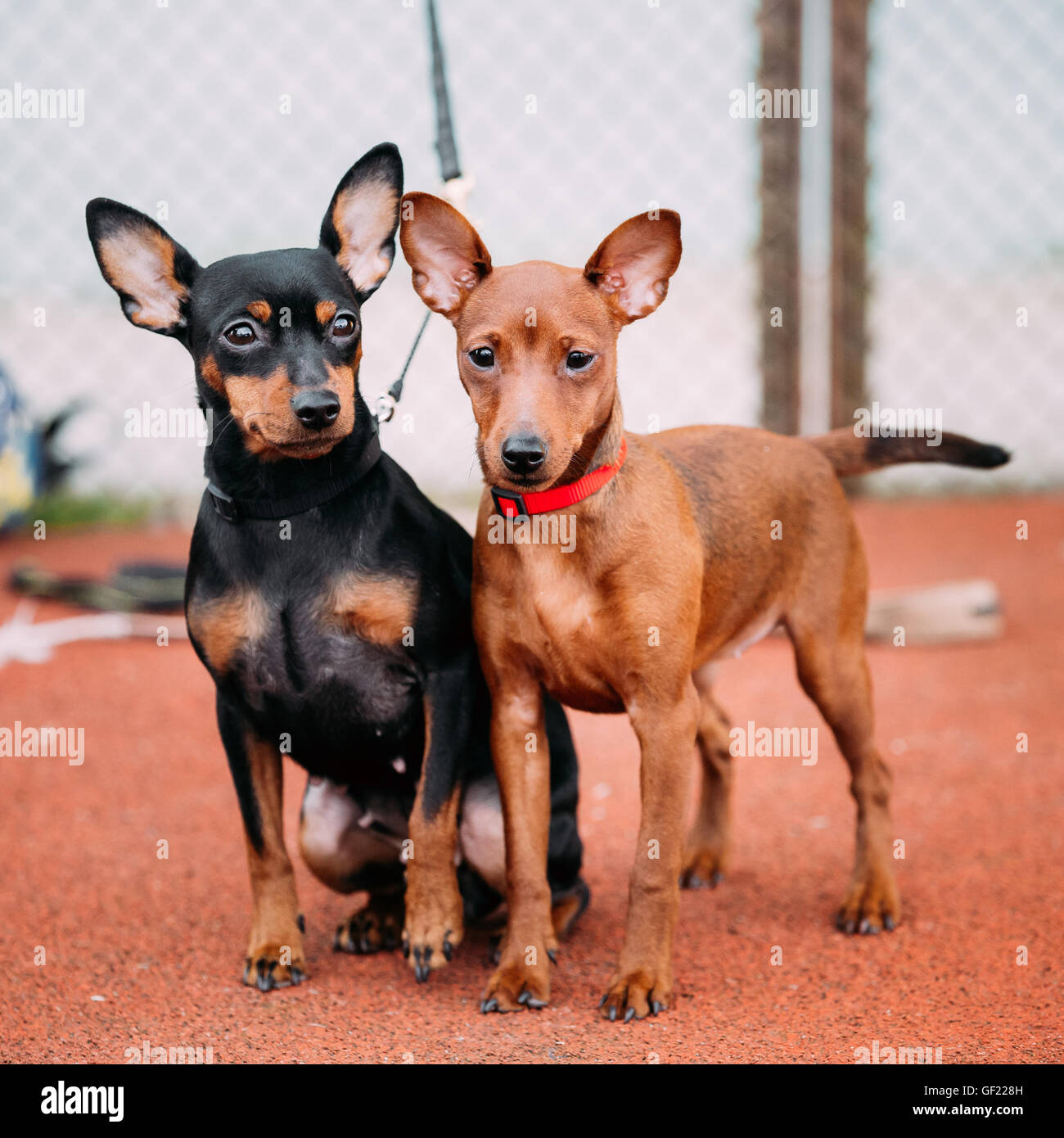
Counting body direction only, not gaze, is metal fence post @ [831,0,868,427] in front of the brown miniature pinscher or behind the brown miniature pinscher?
behind

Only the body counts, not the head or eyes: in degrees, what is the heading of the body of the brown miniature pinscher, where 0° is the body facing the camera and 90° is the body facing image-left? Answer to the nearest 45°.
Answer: approximately 45°

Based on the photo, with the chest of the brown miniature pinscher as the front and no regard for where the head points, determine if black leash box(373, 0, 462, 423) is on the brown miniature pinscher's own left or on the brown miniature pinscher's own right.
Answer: on the brown miniature pinscher's own right

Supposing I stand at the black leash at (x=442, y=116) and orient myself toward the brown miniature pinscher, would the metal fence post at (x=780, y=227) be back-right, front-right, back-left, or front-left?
back-left

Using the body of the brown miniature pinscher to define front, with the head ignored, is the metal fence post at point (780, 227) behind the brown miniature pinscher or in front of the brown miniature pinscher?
behind
